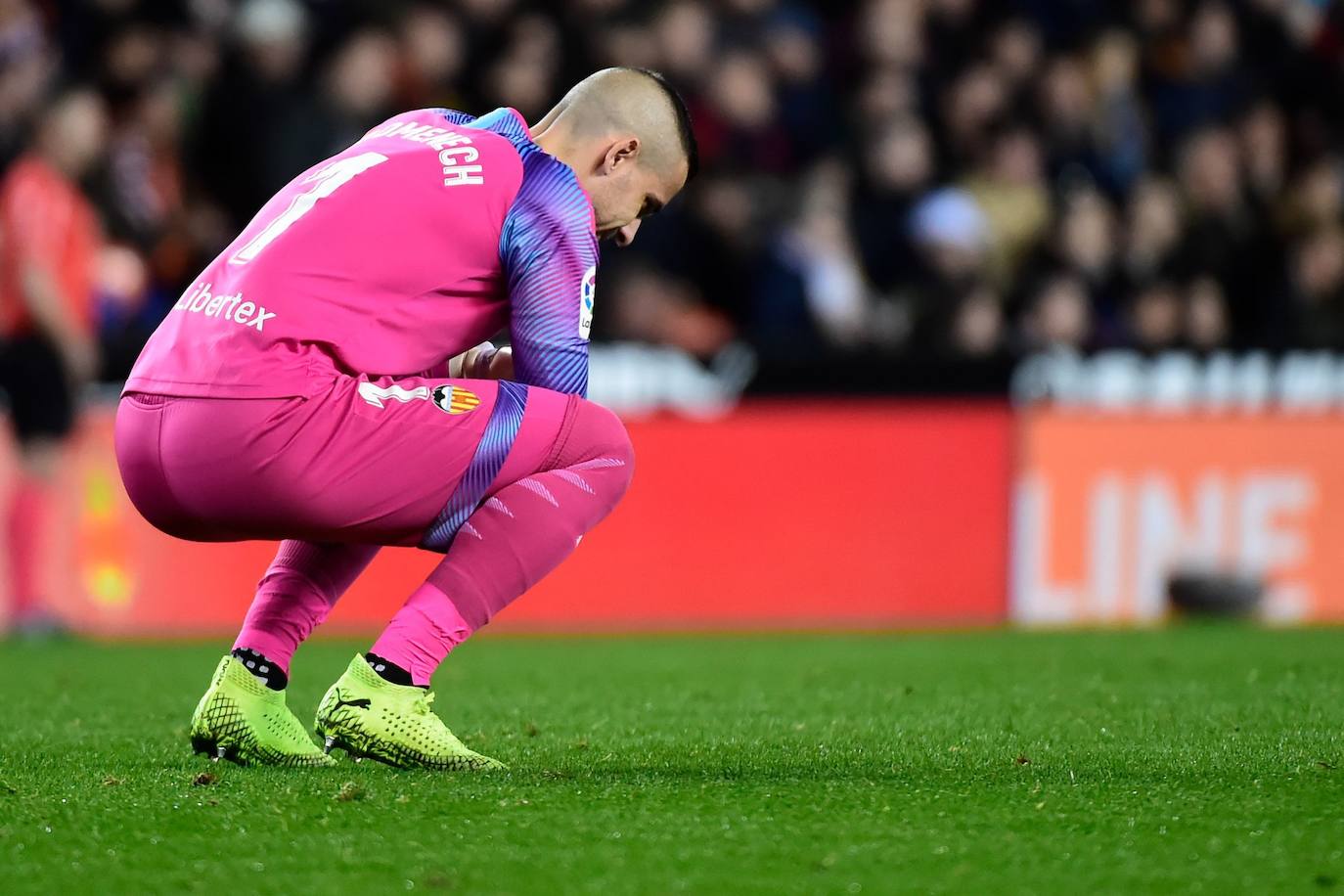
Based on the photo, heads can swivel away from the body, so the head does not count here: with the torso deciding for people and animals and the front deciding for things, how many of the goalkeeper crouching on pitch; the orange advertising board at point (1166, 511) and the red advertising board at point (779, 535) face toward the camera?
2

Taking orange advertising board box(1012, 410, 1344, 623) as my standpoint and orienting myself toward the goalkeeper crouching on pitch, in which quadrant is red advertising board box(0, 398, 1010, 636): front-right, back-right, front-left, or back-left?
front-right

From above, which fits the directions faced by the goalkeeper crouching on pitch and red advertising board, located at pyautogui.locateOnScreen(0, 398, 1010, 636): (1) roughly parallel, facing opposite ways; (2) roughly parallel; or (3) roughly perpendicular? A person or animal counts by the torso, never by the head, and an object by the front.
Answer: roughly perpendicular

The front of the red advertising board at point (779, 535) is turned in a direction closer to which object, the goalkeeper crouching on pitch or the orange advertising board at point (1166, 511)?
the goalkeeper crouching on pitch

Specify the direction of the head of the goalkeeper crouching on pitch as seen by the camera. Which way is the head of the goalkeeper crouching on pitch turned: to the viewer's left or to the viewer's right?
to the viewer's right

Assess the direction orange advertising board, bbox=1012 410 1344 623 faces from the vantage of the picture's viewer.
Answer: facing the viewer

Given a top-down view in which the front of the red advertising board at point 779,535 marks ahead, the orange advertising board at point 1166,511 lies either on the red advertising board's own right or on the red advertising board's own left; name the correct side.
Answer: on the red advertising board's own left

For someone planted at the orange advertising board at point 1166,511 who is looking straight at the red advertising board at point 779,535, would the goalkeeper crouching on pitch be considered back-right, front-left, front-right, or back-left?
front-left

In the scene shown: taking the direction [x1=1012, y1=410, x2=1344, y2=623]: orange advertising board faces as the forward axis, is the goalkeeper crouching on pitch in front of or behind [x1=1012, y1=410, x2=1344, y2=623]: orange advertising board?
in front

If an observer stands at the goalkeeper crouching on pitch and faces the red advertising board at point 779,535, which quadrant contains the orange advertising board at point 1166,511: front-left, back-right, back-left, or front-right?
front-right

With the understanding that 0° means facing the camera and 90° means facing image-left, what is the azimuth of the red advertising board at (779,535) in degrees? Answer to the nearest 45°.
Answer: approximately 0°

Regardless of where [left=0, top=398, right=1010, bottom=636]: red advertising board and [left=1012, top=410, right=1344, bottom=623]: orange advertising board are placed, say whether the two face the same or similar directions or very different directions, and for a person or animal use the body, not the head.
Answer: same or similar directions

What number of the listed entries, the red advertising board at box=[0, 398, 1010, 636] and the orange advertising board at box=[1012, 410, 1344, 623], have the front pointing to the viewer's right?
0

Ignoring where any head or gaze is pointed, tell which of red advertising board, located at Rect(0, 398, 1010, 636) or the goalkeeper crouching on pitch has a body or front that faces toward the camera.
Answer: the red advertising board

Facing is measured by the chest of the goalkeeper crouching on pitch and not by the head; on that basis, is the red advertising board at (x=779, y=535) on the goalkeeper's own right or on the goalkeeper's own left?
on the goalkeeper's own left
